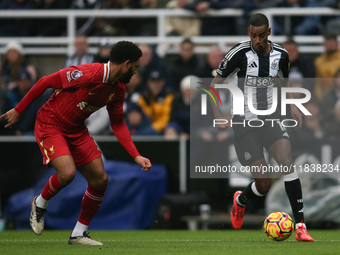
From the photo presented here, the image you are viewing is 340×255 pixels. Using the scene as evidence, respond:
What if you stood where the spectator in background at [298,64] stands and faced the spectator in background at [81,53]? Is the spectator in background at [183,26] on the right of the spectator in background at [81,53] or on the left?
right

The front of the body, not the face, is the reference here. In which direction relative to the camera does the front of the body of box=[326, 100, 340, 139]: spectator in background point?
toward the camera

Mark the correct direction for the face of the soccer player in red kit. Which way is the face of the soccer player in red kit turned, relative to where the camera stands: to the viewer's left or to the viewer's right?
to the viewer's right

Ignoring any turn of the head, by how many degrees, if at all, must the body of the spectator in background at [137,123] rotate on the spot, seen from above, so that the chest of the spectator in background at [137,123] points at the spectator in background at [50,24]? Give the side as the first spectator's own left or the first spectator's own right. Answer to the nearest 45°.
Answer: approximately 135° to the first spectator's own right

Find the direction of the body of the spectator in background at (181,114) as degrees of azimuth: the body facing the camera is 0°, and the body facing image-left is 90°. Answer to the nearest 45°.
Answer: approximately 0°

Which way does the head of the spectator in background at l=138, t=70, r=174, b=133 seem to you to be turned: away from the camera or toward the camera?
toward the camera

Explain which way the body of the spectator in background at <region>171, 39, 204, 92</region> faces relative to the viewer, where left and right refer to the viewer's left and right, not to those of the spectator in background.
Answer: facing the viewer

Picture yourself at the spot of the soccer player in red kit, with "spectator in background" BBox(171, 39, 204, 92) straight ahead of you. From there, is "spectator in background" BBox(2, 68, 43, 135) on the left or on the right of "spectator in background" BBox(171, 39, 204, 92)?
left

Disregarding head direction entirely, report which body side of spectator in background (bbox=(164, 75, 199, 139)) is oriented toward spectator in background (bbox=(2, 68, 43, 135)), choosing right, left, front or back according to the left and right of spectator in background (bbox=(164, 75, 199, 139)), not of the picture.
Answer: right

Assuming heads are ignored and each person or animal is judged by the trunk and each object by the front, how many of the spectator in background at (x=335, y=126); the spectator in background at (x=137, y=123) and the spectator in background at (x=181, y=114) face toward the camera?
3

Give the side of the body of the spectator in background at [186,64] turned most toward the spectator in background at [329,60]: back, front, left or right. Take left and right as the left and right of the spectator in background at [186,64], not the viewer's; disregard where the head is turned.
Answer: left

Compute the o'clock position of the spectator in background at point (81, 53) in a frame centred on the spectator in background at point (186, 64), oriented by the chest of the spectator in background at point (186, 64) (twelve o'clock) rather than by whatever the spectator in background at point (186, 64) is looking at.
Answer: the spectator in background at point (81, 53) is roughly at 3 o'clock from the spectator in background at point (186, 64).

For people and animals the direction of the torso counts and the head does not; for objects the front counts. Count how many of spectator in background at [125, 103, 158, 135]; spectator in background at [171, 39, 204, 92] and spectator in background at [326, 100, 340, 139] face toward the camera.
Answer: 3

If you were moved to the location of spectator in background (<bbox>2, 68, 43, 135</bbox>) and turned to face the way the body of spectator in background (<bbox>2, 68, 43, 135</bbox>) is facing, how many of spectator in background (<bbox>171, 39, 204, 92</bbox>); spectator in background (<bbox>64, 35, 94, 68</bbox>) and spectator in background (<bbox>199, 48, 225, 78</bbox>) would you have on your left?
3

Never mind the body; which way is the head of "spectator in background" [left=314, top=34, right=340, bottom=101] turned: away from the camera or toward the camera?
toward the camera

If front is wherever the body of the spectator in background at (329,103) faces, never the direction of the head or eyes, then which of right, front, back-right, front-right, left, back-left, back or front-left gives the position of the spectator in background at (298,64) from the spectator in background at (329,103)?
back-right

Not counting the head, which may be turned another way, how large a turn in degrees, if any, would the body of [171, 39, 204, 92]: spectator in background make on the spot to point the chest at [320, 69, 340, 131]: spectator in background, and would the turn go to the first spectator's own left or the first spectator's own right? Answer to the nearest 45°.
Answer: approximately 45° to the first spectator's own left

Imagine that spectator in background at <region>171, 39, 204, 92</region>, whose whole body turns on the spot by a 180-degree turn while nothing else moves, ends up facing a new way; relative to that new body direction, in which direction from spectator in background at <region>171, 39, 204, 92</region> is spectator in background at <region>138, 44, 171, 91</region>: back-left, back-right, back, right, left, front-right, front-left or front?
left
